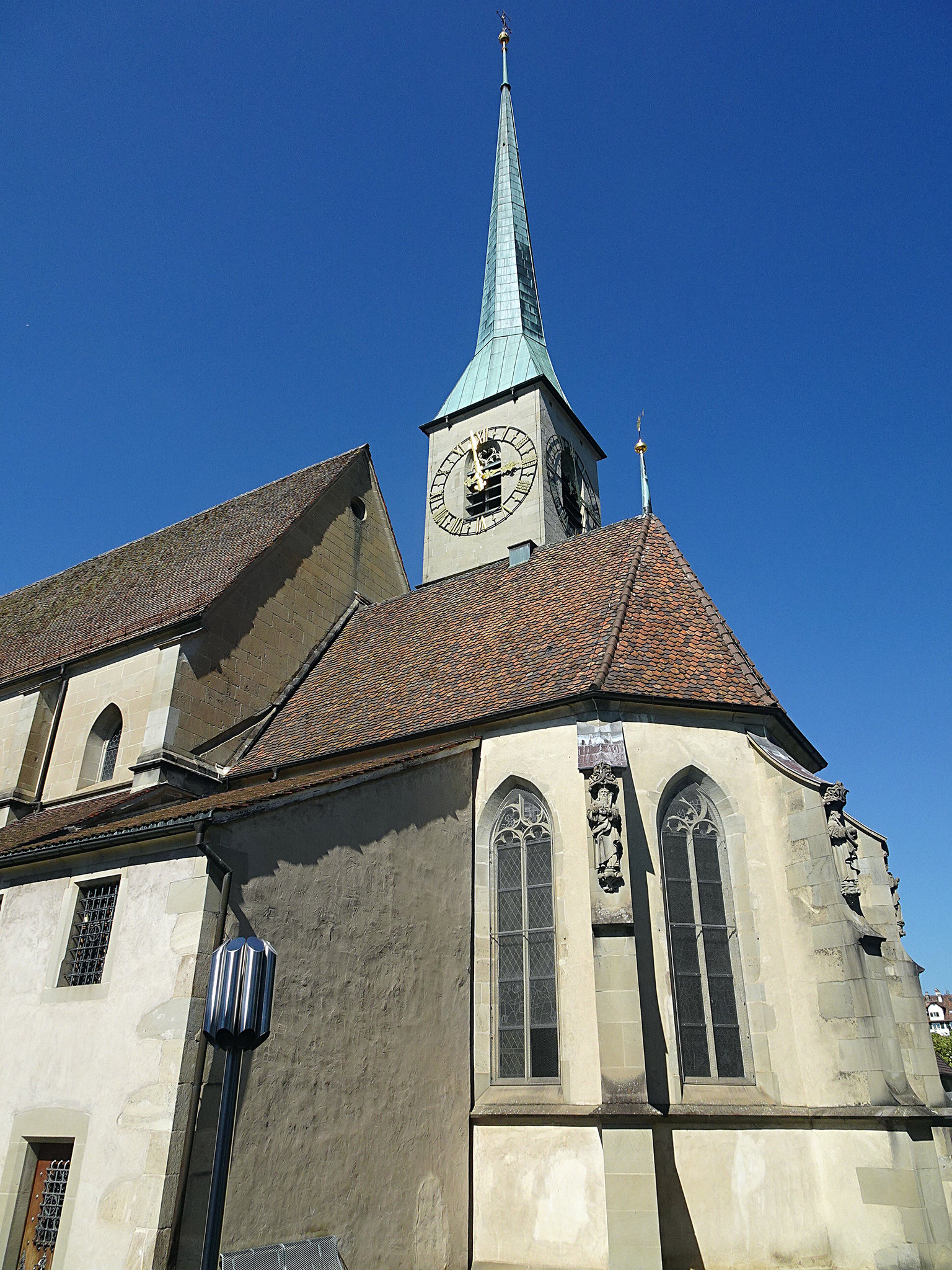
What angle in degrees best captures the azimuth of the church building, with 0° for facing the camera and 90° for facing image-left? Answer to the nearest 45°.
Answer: approximately 135°
